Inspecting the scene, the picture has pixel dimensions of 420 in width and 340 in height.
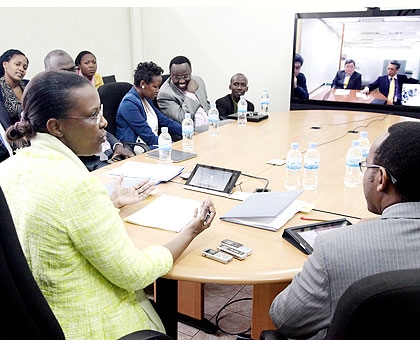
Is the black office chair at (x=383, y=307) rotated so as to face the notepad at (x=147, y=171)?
yes

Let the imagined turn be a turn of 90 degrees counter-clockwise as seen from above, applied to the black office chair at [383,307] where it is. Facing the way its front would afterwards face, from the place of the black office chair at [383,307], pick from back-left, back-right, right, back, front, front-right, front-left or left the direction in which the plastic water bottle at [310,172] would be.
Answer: back-right

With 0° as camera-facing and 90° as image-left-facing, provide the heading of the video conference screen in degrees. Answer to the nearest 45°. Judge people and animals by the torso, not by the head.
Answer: approximately 0°

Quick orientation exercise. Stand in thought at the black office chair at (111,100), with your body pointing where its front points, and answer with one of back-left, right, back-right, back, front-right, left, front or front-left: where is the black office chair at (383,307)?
front-right

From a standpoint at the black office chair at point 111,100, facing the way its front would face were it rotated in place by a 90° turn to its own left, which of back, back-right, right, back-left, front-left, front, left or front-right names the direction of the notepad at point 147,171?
back-right

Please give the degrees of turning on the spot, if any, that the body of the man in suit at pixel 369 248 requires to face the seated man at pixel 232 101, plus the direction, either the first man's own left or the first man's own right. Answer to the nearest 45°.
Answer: approximately 45° to the first man's own right

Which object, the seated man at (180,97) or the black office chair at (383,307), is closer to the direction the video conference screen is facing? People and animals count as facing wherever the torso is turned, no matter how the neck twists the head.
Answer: the black office chair

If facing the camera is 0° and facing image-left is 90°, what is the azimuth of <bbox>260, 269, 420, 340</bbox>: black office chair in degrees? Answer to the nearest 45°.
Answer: approximately 135°

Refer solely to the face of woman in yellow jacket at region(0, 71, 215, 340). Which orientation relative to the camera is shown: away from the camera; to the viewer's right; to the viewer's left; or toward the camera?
to the viewer's right

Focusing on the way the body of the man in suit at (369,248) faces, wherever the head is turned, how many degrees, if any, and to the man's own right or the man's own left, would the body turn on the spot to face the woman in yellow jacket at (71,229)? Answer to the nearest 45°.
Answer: approximately 45° to the man's own left

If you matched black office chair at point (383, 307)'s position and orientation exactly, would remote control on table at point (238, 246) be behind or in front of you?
in front

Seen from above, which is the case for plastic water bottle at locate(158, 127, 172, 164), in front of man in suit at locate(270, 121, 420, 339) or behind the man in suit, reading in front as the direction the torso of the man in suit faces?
in front

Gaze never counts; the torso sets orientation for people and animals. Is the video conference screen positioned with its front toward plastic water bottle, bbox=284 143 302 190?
yes

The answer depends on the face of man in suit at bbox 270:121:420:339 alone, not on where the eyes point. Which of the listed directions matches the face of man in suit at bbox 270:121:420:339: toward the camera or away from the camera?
away from the camera

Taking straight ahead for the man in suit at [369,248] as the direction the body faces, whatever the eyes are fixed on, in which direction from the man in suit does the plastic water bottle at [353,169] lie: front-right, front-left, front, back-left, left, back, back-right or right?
front-right

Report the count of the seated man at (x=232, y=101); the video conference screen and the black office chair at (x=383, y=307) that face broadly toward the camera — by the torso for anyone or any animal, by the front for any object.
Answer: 2

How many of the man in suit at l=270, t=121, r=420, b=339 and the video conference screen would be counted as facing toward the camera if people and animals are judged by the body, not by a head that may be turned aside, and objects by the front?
1

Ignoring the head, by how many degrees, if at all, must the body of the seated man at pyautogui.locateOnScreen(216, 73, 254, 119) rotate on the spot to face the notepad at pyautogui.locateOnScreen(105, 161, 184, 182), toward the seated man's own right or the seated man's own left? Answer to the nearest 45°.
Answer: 0° — they already face it
